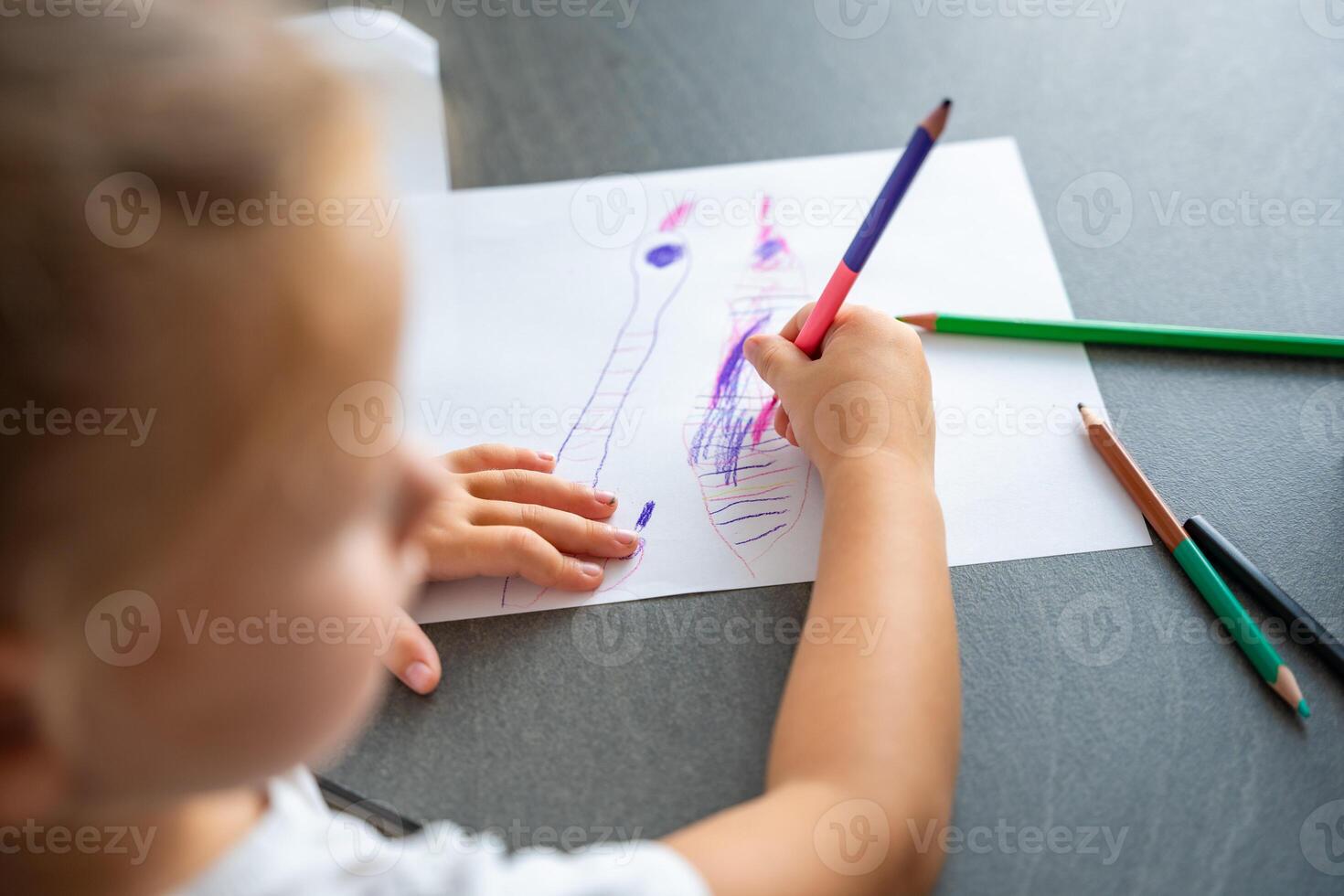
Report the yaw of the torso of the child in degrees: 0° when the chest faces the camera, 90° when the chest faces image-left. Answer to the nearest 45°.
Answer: approximately 225°

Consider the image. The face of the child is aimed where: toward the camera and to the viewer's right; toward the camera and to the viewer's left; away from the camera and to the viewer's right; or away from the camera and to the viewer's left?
away from the camera and to the viewer's right
